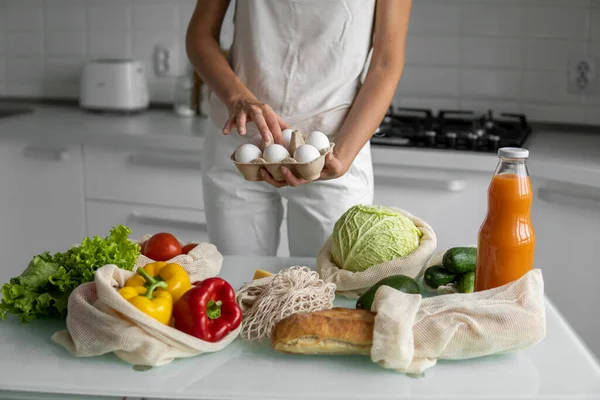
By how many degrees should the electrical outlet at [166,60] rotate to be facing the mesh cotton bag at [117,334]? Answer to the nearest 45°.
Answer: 0° — it already faces it

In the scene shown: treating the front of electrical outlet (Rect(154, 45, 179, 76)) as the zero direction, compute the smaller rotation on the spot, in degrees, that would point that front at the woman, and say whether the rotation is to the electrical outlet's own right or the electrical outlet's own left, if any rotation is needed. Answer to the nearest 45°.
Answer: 0° — it already faces them

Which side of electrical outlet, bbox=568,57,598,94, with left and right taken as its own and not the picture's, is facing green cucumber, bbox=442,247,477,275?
front

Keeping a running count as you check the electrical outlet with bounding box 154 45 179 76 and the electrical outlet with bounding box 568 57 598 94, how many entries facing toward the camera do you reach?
2

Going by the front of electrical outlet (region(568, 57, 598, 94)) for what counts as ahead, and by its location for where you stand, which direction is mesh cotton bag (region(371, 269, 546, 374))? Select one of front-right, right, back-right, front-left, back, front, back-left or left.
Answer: front

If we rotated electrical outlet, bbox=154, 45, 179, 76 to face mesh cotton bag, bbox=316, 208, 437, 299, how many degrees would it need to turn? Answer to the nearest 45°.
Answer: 0° — it already faces it

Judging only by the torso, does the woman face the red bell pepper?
yes

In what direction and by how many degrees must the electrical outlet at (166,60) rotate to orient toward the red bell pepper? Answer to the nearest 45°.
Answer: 0° — it already faces it

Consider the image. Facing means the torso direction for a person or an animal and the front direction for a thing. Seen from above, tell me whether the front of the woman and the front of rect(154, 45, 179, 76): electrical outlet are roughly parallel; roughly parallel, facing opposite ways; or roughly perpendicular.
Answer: roughly parallel

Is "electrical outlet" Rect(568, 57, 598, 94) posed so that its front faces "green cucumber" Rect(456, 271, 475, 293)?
yes

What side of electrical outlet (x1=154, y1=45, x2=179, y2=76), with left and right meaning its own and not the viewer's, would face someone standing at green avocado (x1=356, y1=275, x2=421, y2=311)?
front

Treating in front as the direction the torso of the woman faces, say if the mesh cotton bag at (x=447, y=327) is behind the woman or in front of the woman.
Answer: in front

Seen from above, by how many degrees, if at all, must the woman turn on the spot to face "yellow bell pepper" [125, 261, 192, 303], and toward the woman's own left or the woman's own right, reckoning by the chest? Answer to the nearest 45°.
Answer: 0° — they already face it

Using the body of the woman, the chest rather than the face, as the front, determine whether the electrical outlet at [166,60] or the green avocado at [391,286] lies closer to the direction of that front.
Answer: the green avocado

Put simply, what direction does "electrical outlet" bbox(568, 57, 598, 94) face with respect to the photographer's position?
facing the viewer

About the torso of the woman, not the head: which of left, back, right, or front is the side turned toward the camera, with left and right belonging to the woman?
front
